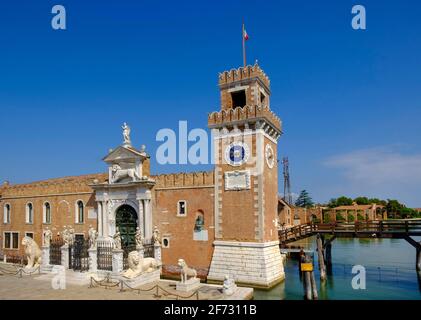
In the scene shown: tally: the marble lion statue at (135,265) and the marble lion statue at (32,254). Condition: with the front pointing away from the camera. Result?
0

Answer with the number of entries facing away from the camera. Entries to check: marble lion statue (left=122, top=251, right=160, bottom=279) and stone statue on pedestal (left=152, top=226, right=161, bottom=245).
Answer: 0

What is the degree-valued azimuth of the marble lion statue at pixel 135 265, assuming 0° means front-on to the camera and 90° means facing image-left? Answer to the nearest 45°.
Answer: approximately 45°

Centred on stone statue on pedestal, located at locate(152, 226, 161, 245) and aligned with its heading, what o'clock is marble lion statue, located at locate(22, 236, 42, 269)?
The marble lion statue is roughly at 2 o'clock from the stone statue on pedestal.

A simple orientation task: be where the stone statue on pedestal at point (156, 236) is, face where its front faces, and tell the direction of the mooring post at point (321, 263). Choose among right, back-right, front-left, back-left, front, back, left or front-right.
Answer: back-left

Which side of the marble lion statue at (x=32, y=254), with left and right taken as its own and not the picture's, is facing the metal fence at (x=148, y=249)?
left

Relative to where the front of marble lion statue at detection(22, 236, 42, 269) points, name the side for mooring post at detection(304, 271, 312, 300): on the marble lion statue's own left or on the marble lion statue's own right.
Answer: on the marble lion statue's own left

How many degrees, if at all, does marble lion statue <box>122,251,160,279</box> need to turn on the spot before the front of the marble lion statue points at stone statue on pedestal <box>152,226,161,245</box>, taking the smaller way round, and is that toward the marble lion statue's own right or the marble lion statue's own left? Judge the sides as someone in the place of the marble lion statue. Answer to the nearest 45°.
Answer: approximately 135° to the marble lion statue's own right

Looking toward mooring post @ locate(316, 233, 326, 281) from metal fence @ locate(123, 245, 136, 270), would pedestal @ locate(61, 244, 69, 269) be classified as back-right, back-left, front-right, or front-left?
back-right
